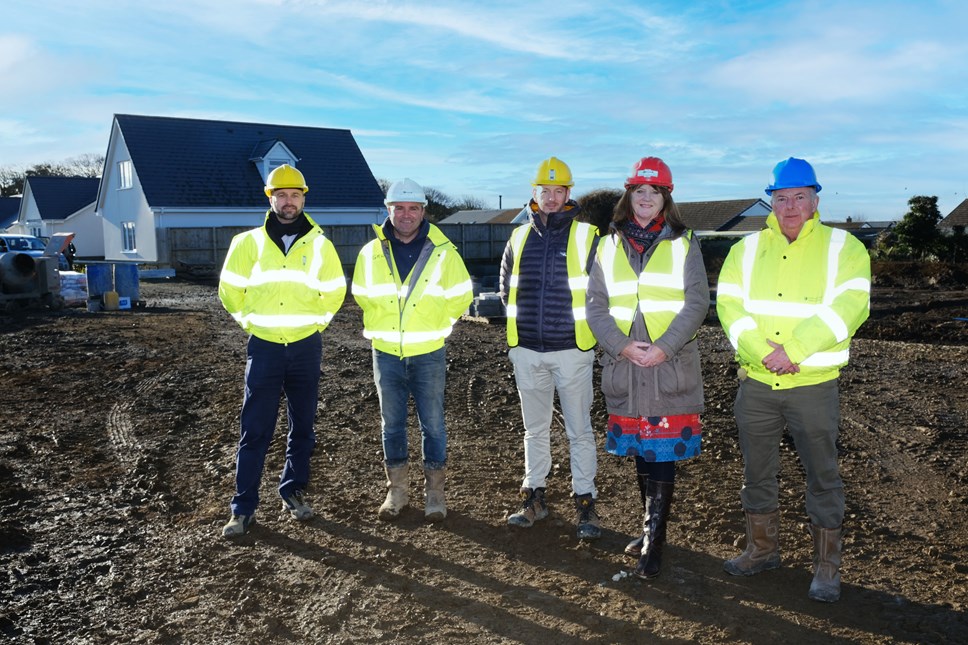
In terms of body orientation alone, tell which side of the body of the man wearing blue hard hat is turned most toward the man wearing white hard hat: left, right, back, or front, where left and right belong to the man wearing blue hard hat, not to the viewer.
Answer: right

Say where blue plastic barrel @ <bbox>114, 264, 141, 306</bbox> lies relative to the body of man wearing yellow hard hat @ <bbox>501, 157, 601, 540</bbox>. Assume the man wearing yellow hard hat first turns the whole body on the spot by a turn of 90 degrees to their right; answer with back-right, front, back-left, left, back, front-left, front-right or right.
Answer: front-right

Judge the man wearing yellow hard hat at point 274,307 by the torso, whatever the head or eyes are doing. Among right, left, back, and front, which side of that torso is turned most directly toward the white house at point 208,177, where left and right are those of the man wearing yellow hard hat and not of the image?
back

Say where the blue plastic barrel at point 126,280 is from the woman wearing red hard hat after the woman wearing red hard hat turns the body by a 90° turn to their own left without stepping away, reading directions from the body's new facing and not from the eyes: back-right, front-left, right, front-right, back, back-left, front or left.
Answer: back-left

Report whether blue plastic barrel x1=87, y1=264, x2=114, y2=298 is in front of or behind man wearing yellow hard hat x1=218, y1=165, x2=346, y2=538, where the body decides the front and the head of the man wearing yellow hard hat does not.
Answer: behind

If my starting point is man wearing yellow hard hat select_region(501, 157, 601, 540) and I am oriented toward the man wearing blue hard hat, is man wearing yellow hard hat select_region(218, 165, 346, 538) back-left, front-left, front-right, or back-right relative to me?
back-right

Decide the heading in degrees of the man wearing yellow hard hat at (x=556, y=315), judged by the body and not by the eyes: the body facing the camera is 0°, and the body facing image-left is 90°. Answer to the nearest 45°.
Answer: approximately 0°
